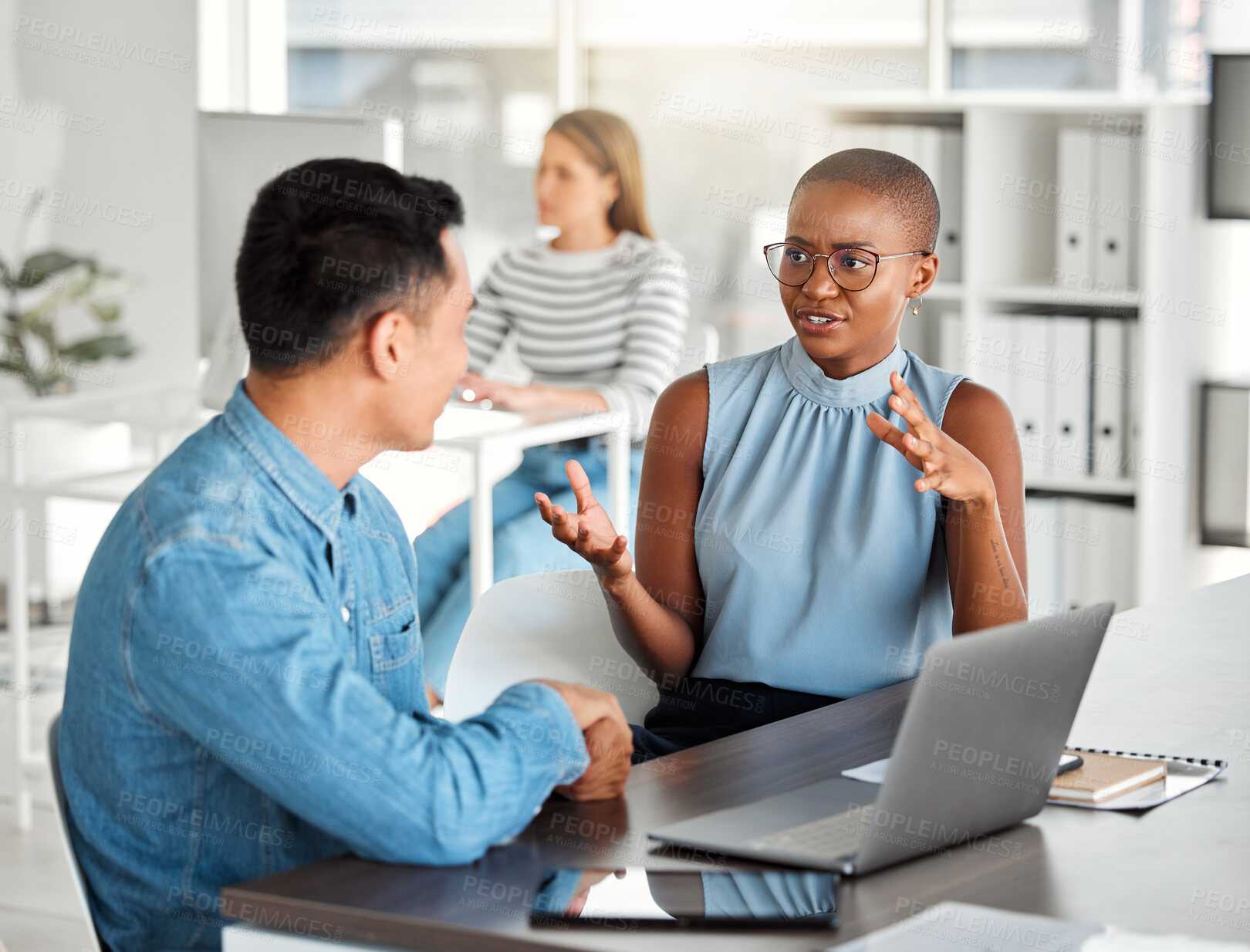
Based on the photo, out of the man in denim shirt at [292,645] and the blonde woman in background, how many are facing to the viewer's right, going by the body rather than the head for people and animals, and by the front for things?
1

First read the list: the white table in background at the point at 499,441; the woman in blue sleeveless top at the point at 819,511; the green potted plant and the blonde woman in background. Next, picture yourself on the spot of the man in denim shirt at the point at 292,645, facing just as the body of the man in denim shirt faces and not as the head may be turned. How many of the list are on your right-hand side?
0

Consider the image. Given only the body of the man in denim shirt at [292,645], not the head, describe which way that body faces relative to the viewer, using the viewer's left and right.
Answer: facing to the right of the viewer

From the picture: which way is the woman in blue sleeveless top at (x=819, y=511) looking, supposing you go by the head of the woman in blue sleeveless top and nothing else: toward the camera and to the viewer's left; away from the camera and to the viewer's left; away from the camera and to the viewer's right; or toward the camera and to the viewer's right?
toward the camera and to the viewer's left

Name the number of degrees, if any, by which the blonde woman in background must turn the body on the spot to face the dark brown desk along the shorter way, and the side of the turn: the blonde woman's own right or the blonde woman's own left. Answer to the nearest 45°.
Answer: approximately 45° to the blonde woman's own left

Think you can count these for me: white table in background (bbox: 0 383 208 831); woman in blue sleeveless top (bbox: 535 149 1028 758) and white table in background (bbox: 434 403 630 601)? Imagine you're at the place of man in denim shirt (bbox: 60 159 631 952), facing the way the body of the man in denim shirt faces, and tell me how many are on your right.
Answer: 0

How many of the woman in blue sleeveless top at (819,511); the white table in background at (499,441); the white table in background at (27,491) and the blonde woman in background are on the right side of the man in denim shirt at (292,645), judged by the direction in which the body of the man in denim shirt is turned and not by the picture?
0

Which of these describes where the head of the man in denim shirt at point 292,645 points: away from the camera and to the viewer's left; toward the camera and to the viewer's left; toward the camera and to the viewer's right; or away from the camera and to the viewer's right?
away from the camera and to the viewer's right

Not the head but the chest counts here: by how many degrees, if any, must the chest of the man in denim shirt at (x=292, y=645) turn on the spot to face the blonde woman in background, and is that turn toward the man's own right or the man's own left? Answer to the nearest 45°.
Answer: approximately 90° to the man's own left

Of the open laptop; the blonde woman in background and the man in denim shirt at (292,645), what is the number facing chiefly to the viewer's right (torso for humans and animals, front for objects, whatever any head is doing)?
1

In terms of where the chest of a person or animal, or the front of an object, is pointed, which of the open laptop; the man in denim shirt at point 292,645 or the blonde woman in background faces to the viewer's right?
the man in denim shirt
